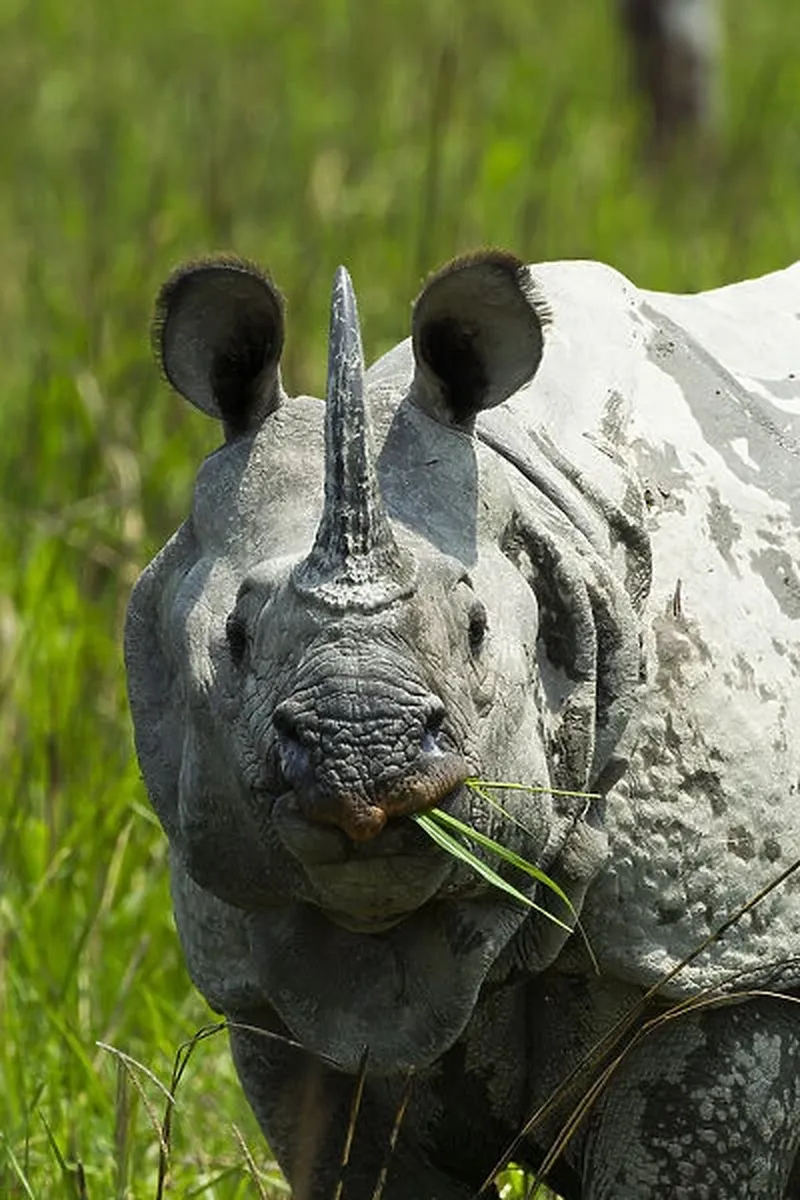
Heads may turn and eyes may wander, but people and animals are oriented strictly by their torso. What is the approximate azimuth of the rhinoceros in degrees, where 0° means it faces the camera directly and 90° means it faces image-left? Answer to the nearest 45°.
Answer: approximately 45°
